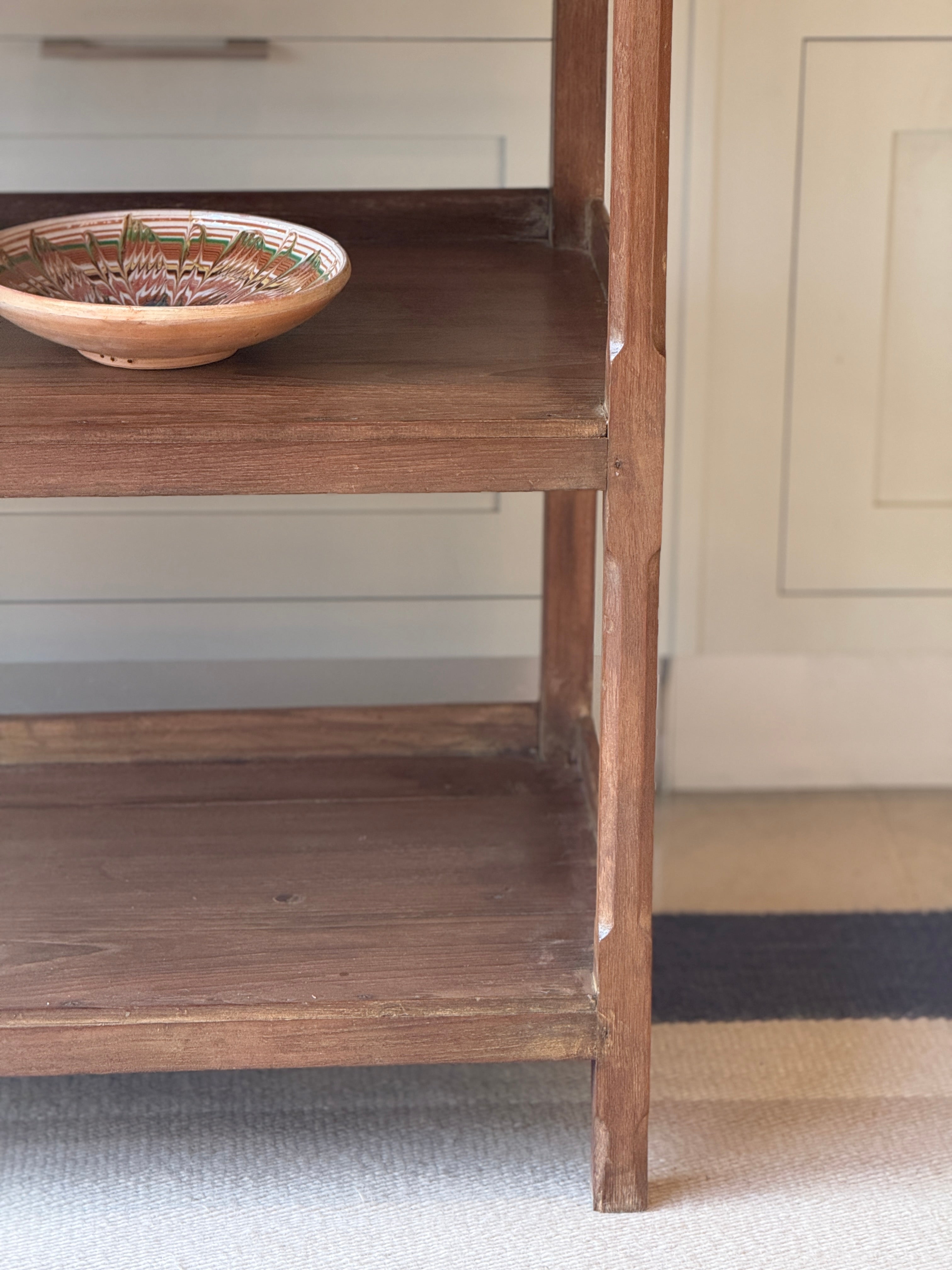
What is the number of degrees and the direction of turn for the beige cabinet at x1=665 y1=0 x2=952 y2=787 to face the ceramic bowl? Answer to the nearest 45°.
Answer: approximately 45° to its right

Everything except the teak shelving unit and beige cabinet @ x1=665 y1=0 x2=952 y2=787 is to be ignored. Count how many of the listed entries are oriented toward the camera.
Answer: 2

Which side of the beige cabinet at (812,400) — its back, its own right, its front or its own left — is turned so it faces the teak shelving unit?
front

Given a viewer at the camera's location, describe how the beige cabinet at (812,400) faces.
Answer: facing the viewer

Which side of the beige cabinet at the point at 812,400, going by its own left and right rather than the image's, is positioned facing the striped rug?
front

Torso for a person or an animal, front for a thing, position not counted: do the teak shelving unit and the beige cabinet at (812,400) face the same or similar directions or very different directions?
same or similar directions

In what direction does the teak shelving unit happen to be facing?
toward the camera
